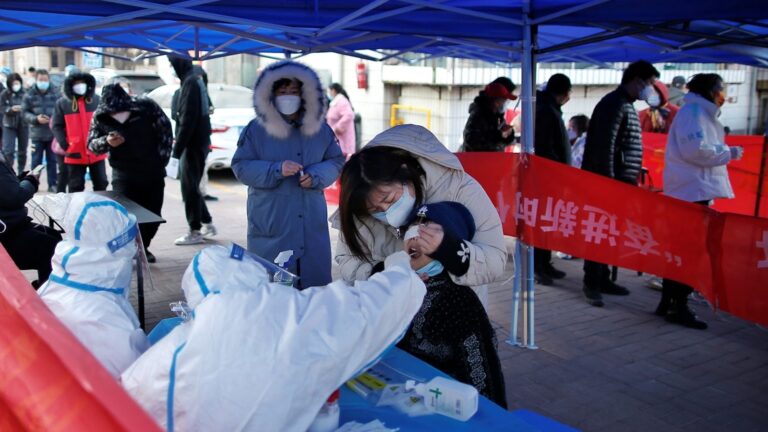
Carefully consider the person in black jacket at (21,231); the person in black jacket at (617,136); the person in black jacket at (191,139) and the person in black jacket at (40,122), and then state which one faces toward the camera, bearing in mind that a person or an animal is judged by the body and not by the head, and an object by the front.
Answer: the person in black jacket at (40,122)

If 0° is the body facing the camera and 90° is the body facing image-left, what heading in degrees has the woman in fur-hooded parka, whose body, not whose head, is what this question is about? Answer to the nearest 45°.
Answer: approximately 0°

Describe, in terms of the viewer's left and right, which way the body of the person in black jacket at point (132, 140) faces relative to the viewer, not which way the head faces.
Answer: facing the viewer and to the left of the viewer

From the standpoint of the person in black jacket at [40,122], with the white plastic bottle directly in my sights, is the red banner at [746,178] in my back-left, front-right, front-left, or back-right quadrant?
front-left

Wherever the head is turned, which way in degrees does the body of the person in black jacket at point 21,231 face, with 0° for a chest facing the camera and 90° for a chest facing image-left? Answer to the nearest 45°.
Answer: approximately 270°
